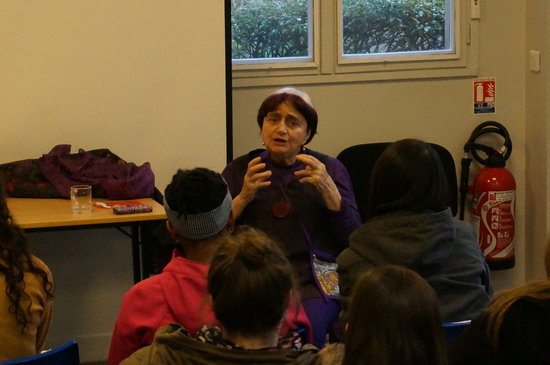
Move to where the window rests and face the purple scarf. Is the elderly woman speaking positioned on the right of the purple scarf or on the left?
left

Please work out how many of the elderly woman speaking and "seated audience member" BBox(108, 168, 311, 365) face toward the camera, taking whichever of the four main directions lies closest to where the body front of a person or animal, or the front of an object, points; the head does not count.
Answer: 1

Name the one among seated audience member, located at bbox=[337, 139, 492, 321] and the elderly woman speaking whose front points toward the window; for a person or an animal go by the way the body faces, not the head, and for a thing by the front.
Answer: the seated audience member

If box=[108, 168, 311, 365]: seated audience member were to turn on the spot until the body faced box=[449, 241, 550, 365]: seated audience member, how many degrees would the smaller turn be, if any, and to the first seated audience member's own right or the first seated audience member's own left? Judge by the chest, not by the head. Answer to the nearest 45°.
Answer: approximately 135° to the first seated audience member's own right

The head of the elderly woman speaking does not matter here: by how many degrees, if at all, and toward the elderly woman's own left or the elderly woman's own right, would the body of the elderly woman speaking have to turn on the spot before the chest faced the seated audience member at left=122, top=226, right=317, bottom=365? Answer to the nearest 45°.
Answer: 0° — they already face them

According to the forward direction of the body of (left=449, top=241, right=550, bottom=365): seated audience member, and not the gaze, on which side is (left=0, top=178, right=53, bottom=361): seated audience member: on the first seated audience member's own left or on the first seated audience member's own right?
on the first seated audience member's own left

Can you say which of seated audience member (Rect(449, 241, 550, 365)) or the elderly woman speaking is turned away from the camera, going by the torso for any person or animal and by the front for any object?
the seated audience member

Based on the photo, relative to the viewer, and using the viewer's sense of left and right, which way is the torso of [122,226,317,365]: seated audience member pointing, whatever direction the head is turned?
facing away from the viewer

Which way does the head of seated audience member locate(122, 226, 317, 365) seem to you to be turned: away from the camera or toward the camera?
away from the camera

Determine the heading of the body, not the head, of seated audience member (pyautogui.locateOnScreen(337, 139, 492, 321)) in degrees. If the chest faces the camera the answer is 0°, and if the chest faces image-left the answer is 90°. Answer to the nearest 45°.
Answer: approximately 180°

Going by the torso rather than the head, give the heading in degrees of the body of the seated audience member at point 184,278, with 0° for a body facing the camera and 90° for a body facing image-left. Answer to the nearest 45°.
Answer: approximately 180°

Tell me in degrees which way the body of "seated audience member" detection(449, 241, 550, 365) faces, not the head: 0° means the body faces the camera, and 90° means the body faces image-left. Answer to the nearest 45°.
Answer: approximately 180°
